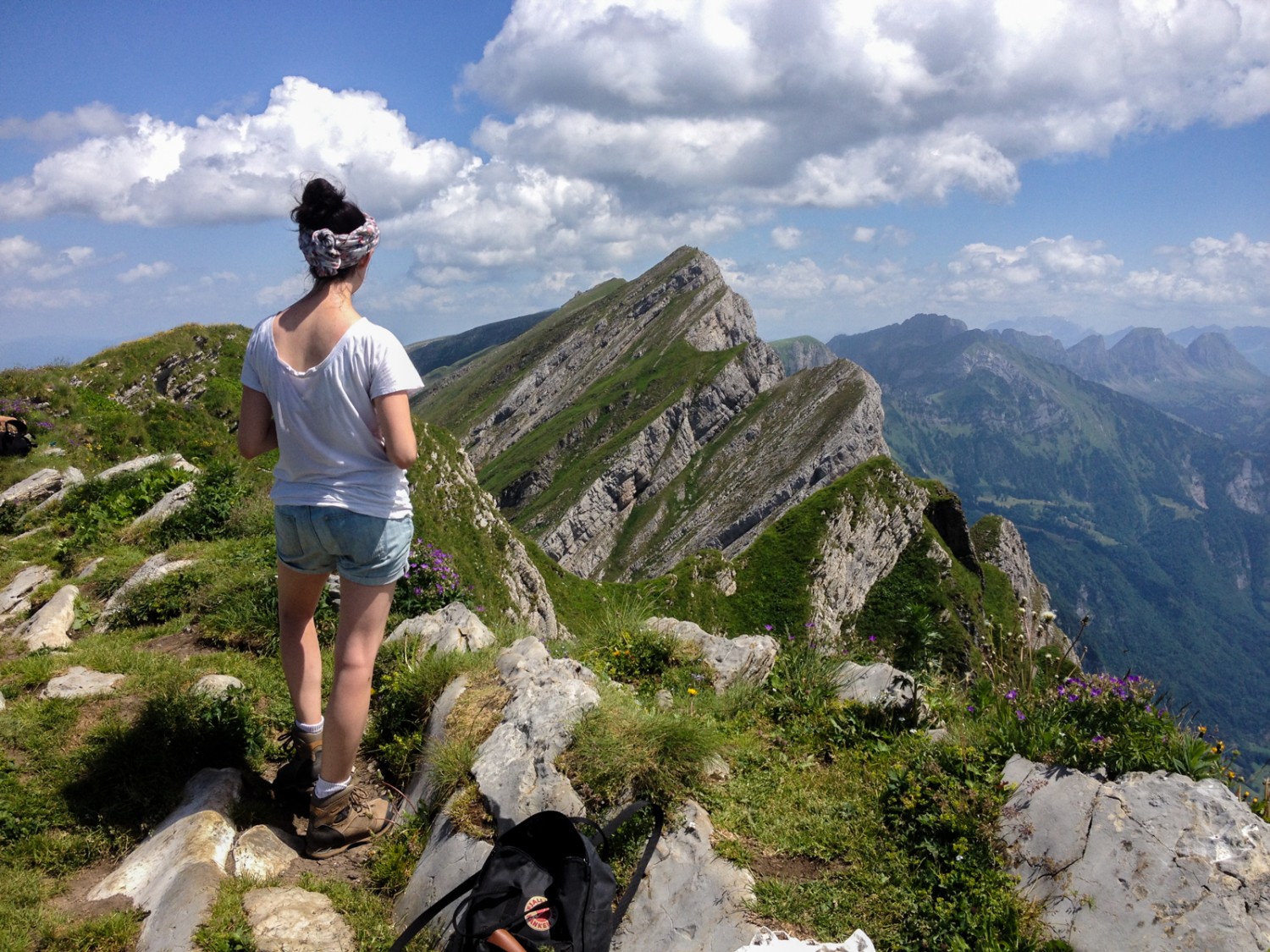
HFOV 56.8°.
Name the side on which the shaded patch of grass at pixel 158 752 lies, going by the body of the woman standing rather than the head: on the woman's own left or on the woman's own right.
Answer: on the woman's own left

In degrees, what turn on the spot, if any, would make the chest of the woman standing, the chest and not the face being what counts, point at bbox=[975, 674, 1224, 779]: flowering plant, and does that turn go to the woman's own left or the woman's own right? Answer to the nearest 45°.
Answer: approximately 45° to the woman's own right

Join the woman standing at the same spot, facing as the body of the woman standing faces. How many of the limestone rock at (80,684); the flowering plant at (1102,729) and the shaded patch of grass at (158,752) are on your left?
2

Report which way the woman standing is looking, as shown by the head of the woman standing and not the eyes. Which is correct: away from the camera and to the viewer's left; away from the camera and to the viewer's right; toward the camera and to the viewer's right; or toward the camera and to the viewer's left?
away from the camera and to the viewer's right

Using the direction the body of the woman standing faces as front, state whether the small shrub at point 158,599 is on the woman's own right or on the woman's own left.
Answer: on the woman's own left

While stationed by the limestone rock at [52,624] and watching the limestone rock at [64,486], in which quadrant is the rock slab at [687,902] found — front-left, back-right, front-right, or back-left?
back-right

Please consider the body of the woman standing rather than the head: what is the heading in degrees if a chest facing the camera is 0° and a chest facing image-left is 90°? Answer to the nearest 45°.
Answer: approximately 225°

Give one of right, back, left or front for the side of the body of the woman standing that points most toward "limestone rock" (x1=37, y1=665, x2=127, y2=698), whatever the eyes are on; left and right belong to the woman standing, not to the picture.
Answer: left

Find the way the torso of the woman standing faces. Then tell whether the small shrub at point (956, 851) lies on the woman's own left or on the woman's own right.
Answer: on the woman's own right
